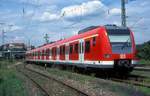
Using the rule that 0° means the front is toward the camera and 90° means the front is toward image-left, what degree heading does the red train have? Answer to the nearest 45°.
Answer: approximately 315°
